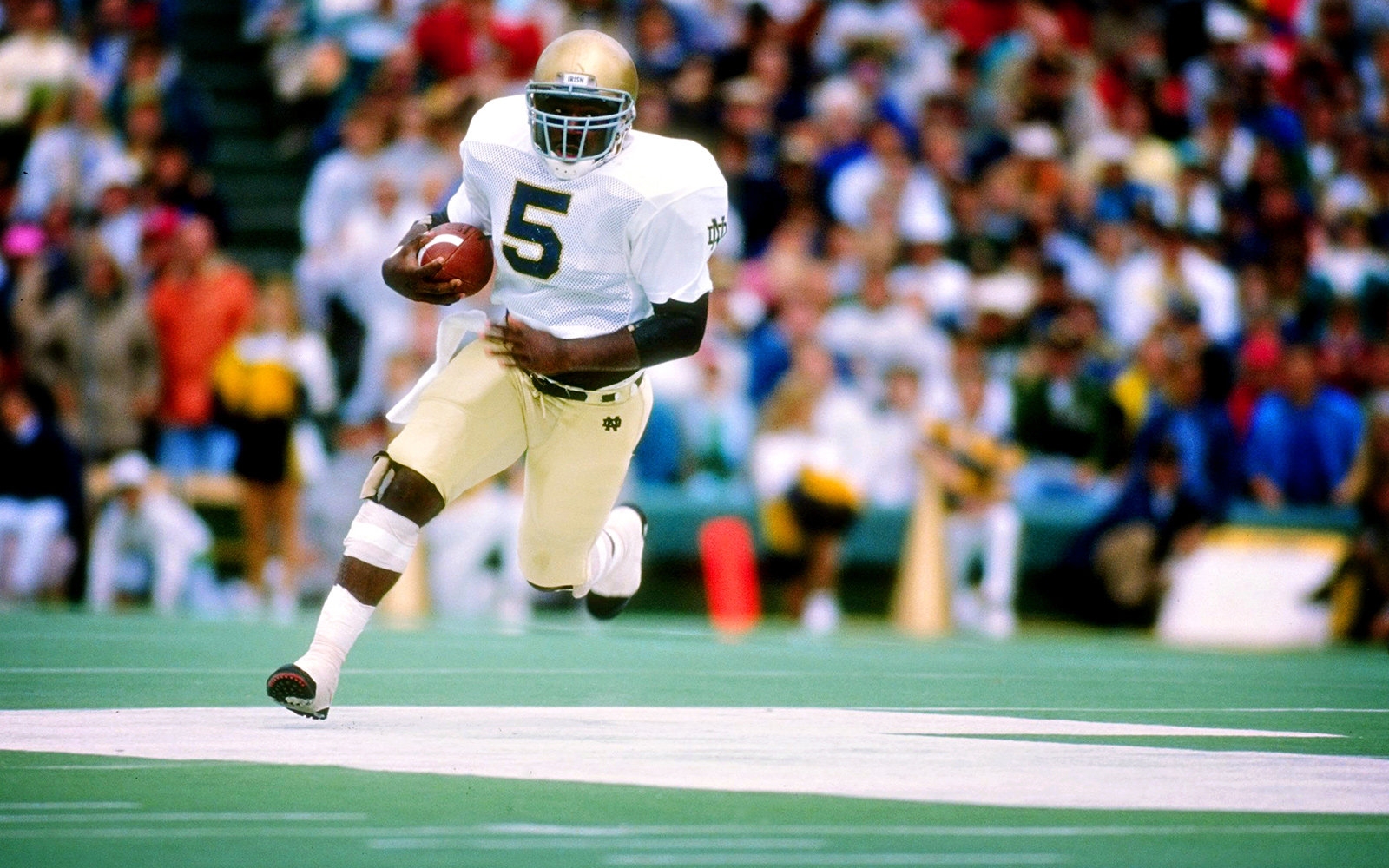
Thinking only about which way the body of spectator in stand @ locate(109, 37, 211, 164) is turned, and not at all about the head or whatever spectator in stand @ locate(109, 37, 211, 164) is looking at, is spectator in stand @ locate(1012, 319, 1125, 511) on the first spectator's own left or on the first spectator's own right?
on the first spectator's own left

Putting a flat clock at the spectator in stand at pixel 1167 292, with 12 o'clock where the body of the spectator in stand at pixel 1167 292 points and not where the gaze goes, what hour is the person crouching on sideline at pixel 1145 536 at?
the person crouching on sideline at pixel 1145 536 is roughly at 12 o'clock from the spectator in stand at pixel 1167 292.

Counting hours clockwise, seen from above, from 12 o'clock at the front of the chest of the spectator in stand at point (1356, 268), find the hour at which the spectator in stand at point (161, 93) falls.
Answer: the spectator in stand at point (161, 93) is roughly at 2 o'clock from the spectator in stand at point (1356, 268).

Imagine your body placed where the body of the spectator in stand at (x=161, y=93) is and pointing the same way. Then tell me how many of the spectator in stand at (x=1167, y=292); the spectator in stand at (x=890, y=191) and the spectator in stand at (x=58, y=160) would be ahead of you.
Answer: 1

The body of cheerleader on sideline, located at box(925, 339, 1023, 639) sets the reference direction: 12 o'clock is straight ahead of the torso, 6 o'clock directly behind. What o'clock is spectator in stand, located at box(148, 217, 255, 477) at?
spectator in stand, located at box(148, 217, 255, 477) is roughly at 3 o'clock from cheerleader on sideline, located at box(925, 339, 1023, 639).

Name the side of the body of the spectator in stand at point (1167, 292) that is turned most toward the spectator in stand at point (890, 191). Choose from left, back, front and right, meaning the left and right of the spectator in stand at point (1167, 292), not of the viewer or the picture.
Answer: right

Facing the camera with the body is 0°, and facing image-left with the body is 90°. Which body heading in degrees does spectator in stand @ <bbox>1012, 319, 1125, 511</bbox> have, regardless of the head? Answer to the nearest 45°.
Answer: approximately 0°

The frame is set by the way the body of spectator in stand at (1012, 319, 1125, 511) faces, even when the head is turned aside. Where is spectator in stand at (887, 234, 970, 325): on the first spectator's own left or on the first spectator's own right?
on the first spectator's own right
